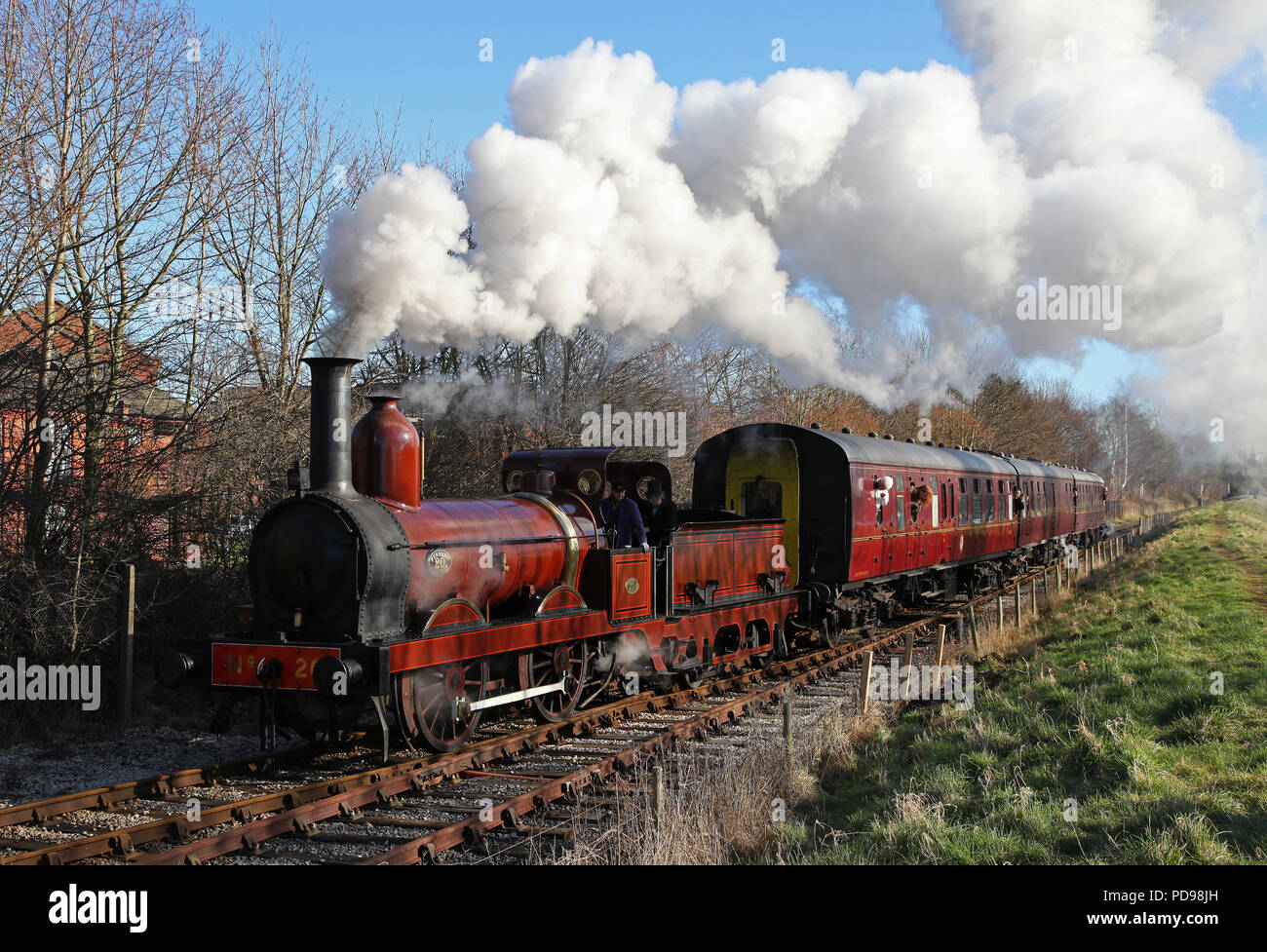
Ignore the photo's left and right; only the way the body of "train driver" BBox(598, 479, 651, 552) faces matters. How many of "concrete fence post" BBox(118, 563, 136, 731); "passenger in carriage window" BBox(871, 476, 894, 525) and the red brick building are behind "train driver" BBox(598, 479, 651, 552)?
1

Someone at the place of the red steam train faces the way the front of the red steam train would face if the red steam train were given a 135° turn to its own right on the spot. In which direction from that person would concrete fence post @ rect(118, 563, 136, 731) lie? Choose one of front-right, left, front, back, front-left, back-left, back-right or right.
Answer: left

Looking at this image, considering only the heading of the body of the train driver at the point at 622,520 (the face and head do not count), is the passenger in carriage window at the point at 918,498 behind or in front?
behind

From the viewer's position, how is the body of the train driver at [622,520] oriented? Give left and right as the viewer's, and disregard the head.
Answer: facing the viewer and to the left of the viewer

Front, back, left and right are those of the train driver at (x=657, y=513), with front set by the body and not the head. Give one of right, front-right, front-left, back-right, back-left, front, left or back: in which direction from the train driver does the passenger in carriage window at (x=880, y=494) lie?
back

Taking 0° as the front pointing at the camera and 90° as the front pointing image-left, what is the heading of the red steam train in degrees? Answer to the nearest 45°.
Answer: approximately 45°

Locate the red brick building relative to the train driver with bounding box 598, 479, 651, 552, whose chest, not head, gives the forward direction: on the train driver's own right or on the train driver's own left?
on the train driver's own right

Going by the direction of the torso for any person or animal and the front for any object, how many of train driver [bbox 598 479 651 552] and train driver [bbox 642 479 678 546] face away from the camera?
0
